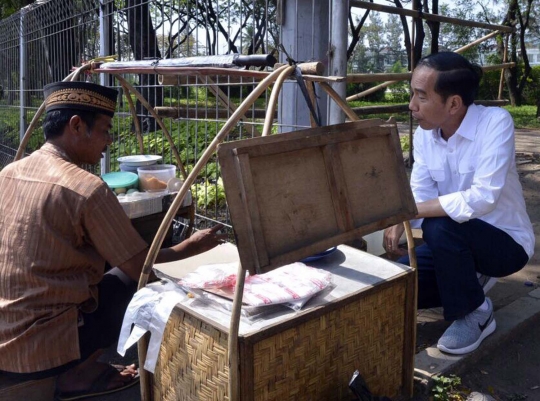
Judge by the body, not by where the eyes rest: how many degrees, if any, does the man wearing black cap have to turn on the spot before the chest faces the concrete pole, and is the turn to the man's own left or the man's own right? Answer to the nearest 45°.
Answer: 0° — they already face it

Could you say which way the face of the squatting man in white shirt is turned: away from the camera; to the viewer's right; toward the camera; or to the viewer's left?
to the viewer's left

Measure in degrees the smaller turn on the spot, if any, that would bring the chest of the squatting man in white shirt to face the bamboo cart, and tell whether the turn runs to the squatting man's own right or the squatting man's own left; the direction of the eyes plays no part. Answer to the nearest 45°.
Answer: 0° — they already face it

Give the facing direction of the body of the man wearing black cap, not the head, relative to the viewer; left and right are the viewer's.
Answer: facing away from the viewer and to the right of the viewer

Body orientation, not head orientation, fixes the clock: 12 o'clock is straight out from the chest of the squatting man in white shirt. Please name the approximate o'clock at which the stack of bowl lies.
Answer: The stack of bowl is roughly at 2 o'clock from the squatting man in white shirt.

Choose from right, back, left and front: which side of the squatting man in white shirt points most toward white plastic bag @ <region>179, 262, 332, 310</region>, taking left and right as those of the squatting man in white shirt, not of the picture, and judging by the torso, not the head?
front
